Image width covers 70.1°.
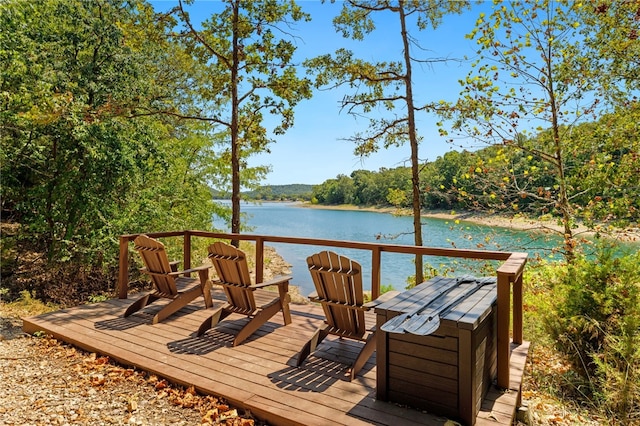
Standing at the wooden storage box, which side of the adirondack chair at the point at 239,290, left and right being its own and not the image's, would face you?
right

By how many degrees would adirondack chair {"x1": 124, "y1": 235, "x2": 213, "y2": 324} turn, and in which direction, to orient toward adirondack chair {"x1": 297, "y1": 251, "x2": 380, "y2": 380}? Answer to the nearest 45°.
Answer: approximately 90° to its right

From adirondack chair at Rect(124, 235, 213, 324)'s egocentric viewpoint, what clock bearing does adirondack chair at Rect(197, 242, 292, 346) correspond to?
adirondack chair at Rect(197, 242, 292, 346) is roughly at 3 o'clock from adirondack chair at Rect(124, 235, 213, 324).

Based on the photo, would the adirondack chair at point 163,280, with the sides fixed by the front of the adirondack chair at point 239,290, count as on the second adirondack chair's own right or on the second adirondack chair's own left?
on the second adirondack chair's own left

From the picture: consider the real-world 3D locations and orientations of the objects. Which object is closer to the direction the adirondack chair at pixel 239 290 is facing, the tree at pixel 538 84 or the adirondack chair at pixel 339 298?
the tree

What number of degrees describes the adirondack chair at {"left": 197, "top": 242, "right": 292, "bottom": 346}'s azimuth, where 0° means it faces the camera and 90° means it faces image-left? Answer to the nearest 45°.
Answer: approximately 225°

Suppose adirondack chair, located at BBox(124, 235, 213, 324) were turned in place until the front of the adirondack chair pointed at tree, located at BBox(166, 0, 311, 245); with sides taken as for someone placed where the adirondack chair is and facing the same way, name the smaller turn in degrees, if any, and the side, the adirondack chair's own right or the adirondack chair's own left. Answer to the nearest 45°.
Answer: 0° — it already faces it

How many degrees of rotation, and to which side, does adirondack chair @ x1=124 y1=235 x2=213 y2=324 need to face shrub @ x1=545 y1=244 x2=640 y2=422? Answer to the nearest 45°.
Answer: approximately 90° to its right

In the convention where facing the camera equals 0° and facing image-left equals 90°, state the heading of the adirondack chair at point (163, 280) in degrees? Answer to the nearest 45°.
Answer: approximately 225°

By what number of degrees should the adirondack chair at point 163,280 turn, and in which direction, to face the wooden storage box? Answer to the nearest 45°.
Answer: approximately 90° to its right
